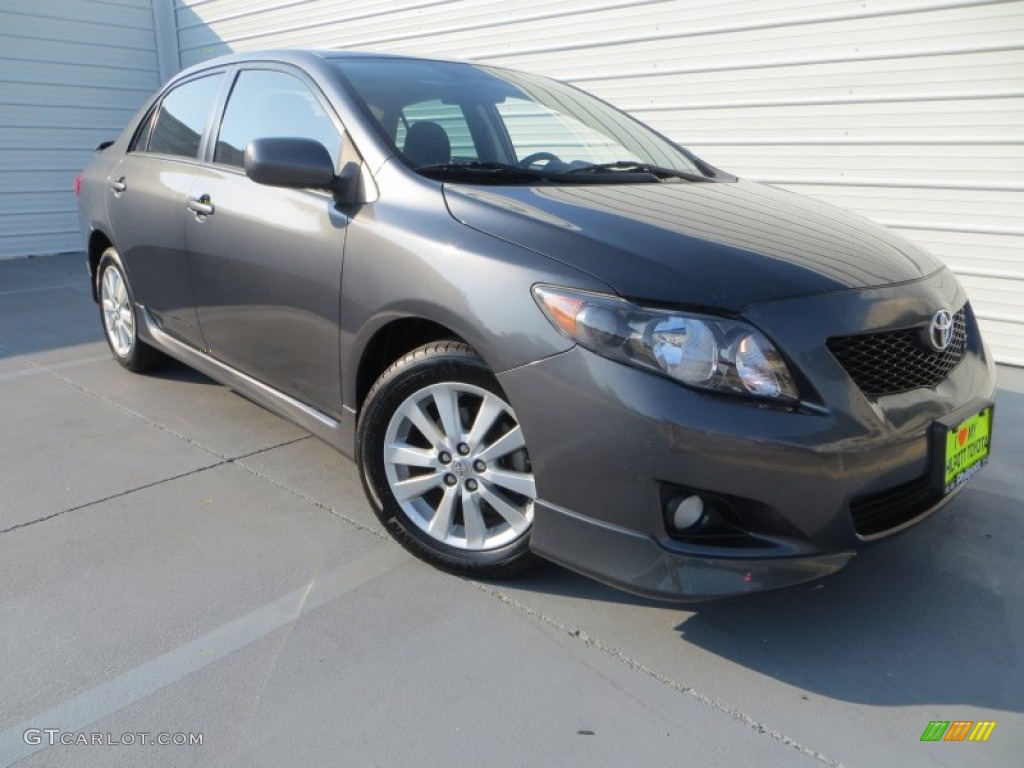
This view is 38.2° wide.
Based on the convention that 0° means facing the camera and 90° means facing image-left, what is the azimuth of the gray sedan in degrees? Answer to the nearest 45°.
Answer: approximately 315°
